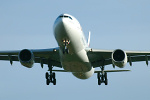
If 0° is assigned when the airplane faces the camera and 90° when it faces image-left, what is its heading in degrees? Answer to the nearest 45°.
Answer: approximately 0°
